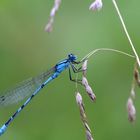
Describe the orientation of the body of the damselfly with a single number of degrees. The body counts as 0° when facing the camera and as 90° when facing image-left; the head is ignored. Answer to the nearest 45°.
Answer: approximately 270°
